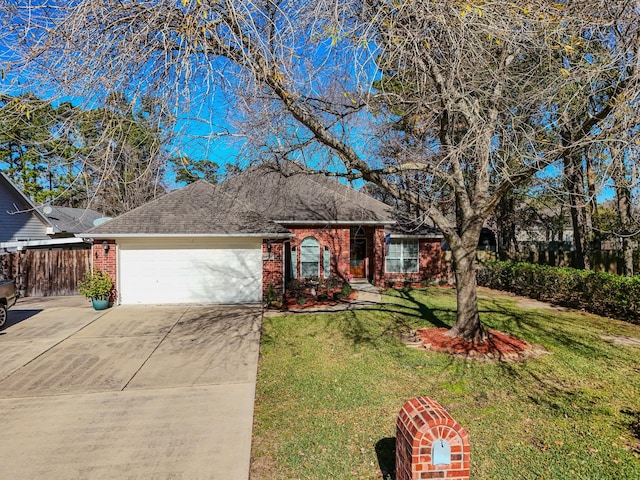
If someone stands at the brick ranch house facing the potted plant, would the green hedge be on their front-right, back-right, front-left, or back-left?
back-left

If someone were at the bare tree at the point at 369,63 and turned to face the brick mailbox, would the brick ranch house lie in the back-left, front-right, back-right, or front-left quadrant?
back-right

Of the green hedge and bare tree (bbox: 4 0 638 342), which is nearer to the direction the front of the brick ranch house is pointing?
the bare tree

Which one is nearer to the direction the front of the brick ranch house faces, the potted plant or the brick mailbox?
the brick mailbox

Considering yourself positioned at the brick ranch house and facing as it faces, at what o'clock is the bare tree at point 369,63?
The bare tree is roughly at 11 o'clock from the brick ranch house.

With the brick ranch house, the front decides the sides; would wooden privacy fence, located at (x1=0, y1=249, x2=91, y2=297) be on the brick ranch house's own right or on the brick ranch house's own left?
on the brick ranch house's own right

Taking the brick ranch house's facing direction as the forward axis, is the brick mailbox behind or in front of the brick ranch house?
in front

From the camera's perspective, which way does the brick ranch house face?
toward the camera

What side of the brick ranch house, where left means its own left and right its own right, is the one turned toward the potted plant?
right

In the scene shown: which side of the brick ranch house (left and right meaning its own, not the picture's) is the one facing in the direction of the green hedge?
left

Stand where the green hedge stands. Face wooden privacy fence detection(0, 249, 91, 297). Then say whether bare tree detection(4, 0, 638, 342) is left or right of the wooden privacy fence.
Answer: left

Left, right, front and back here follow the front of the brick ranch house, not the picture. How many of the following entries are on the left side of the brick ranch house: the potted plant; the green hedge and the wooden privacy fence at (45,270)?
1

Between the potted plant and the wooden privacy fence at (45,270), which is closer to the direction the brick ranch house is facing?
the potted plant

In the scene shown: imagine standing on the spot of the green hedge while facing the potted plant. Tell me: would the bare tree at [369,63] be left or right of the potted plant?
left
